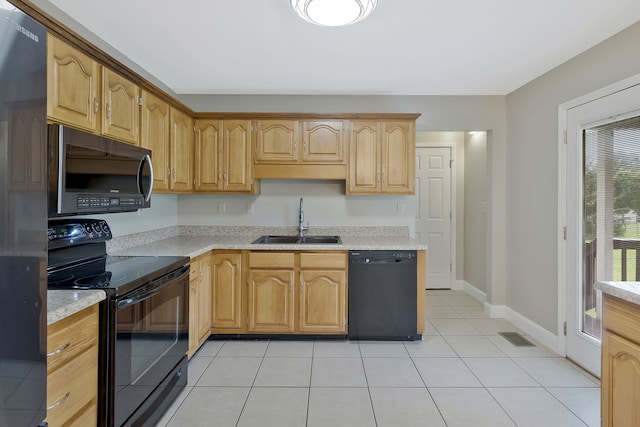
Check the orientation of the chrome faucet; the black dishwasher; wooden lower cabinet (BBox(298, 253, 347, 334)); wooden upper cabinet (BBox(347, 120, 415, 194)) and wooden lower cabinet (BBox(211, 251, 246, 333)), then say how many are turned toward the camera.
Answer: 5

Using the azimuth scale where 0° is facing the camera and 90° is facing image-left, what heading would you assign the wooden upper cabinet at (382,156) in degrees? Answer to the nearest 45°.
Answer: approximately 0°

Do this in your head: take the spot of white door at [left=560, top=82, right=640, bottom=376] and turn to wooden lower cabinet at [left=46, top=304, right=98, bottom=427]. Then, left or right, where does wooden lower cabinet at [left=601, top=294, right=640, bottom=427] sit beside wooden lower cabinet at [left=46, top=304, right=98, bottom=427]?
left

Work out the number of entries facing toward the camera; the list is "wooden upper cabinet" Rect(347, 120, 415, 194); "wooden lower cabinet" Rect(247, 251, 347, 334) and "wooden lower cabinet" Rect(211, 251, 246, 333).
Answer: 3

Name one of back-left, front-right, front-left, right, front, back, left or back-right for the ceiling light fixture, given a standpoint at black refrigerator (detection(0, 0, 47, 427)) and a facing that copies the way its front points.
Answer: front-left

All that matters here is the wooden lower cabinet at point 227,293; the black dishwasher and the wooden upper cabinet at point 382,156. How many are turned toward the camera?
3

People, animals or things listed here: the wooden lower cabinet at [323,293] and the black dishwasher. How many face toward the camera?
2

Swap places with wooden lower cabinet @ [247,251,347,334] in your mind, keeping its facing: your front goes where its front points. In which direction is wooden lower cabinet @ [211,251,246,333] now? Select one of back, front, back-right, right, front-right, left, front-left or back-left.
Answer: right

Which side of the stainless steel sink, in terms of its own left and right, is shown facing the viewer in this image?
front

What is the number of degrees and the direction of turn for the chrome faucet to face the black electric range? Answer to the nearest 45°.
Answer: approximately 45° to its right

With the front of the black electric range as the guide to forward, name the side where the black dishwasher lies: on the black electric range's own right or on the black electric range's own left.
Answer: on the black electric range's own left

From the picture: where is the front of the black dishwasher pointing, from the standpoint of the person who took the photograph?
facing the viewer

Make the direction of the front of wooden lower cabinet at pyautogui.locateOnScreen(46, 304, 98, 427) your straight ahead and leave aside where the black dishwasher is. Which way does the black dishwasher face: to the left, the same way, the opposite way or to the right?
to the right
